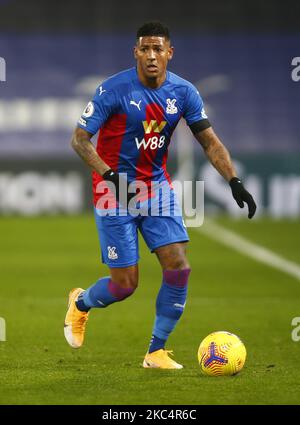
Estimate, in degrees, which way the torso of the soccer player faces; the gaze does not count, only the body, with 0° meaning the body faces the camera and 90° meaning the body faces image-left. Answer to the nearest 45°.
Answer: approximately 315°
